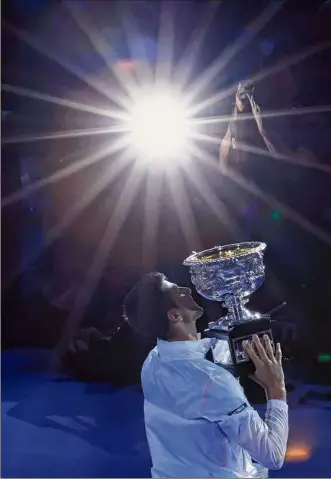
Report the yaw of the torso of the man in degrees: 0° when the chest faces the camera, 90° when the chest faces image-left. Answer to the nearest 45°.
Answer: approximately 225°

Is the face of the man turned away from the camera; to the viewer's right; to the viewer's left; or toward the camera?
to the viewer's right
